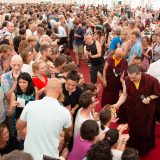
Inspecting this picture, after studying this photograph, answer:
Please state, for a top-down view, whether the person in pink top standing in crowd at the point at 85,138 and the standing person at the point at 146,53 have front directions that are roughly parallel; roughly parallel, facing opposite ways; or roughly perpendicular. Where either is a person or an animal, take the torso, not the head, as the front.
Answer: roughly parallel, facing opposite ways

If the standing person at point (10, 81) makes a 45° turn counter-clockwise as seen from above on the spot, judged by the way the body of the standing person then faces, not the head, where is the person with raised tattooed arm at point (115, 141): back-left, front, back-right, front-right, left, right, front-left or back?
front-right

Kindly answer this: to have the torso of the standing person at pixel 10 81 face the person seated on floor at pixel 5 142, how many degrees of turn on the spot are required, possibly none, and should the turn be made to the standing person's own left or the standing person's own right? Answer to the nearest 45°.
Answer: approximately 45° to the standing person's own right

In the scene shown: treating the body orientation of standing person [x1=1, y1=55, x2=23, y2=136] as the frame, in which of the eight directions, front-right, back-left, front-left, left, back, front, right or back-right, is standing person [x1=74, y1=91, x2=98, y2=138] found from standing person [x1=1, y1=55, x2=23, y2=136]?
front

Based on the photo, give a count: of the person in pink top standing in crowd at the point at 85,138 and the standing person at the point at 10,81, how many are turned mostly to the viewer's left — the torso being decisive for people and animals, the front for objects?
0

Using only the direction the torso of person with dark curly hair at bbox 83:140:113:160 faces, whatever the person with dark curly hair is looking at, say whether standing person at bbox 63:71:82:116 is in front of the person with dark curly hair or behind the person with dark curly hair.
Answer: in front

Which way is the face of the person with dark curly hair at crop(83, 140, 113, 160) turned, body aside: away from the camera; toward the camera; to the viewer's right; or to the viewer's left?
away from the camera

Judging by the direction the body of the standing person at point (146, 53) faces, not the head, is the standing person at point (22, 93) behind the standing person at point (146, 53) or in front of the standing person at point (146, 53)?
in front

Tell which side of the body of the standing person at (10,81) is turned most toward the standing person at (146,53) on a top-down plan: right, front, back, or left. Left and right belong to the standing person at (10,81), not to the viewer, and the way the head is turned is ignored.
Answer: left

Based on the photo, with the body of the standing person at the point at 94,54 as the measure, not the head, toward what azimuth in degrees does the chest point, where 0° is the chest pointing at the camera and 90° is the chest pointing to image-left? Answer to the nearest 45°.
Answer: approximately 45°

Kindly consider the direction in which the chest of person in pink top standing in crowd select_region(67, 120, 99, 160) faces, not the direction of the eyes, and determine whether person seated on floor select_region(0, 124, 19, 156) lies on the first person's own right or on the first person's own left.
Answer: on the first person's own left

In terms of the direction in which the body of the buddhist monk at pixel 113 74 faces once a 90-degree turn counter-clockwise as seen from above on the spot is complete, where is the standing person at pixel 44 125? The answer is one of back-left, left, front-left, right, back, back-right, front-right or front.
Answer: right

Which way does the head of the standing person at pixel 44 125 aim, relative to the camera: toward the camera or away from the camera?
away from the camera

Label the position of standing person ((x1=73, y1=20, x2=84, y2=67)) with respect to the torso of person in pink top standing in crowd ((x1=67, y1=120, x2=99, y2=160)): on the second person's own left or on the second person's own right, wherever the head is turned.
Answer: on the second person's own left

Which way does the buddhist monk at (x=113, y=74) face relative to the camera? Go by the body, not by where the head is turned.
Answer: toward the camera

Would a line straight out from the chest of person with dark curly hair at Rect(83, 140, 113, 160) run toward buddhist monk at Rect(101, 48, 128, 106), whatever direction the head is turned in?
yes

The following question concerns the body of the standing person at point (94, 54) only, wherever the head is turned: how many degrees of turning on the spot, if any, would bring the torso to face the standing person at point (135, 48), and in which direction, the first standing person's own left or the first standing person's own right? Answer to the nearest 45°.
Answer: approximately 135° to the first standing person's own left
